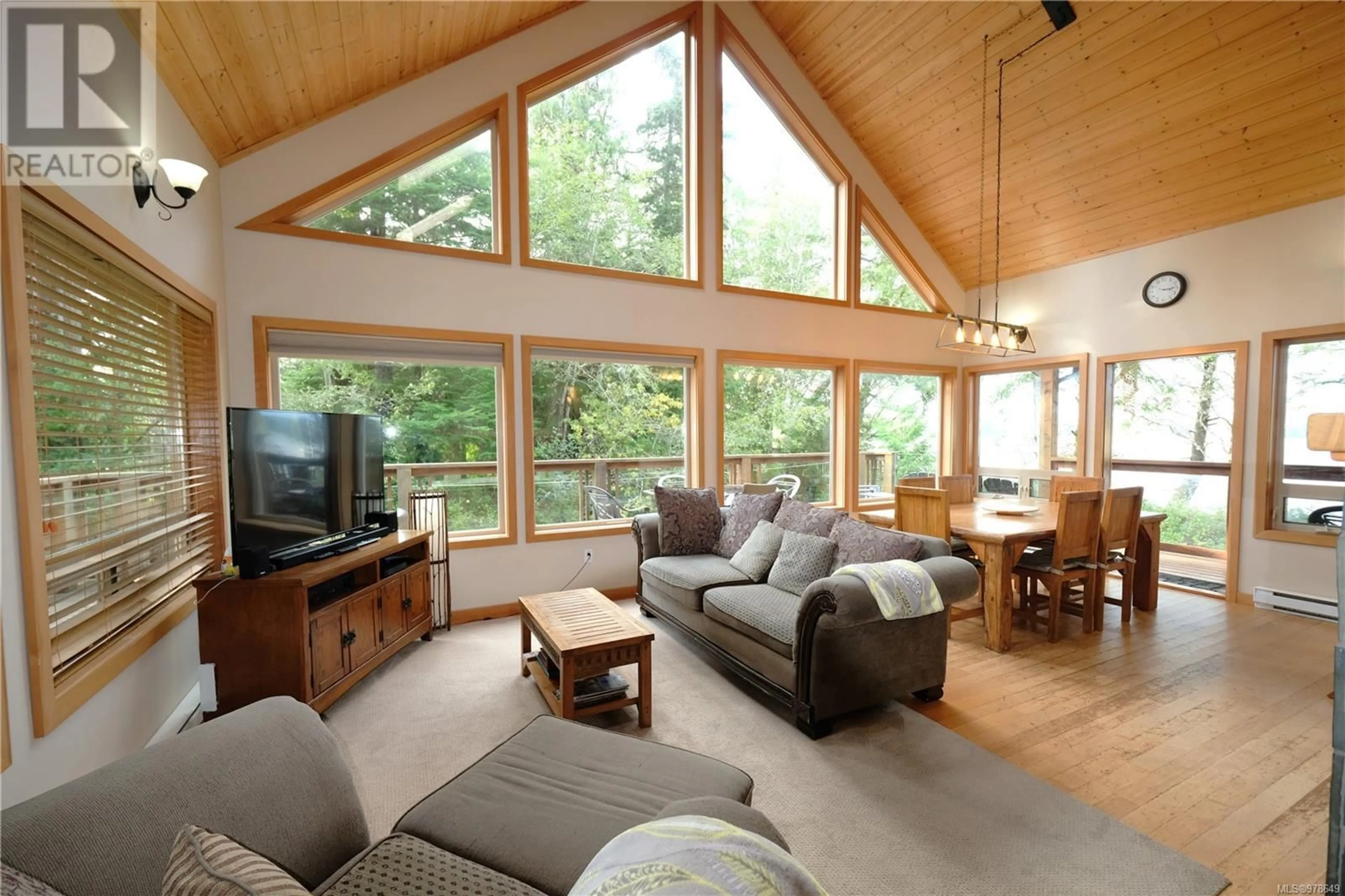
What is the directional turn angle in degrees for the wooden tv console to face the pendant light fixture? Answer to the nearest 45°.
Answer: approximately 45° to its left

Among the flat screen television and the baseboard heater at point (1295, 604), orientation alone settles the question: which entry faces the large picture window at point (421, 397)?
the baseboard heater

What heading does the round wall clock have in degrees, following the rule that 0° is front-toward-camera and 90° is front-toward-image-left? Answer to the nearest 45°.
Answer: approximately 45°

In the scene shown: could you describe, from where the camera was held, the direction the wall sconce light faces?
facing to the right of the viewer

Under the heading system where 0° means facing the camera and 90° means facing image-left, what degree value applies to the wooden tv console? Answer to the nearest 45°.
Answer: approximately 315°

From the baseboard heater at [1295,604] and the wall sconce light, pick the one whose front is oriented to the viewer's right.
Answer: the wall sconce light

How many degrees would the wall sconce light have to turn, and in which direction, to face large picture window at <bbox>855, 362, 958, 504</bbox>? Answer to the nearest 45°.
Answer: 0° — it already faces it

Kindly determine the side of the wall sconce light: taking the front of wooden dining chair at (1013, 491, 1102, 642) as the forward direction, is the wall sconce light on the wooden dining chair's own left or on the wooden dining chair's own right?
on the wooden dining chair's own left

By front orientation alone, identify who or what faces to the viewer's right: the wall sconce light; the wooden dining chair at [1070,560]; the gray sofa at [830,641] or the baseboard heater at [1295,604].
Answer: the wall sconce light
